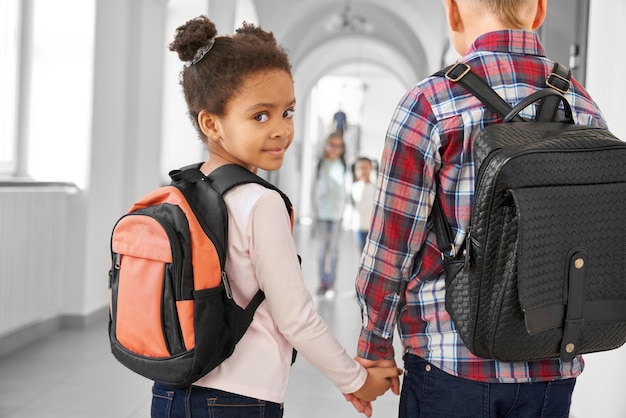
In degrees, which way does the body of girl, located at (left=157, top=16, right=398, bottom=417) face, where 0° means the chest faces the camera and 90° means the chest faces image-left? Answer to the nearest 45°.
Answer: approximately 225°

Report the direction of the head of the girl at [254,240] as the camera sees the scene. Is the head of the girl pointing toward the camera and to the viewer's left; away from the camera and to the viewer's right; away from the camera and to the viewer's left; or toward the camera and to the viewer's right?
toward the camera and to the viewer's right

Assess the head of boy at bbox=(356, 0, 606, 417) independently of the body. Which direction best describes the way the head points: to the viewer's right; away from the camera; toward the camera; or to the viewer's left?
away from the camera

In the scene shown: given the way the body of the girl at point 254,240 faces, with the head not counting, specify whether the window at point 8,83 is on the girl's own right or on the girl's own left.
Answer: on the girl's own left

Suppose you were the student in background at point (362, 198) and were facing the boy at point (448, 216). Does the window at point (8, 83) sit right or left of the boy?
right

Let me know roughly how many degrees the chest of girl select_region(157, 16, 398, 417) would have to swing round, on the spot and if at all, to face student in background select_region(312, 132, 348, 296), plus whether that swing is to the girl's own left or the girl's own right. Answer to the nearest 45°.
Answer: approximately 45° to the girl's own left

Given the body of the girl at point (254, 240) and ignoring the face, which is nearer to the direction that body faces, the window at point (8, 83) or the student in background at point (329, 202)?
the student in background

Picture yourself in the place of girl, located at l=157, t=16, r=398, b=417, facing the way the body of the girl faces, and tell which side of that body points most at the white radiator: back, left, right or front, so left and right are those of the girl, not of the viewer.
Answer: left

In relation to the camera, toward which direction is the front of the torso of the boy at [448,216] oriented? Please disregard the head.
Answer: away from the camera

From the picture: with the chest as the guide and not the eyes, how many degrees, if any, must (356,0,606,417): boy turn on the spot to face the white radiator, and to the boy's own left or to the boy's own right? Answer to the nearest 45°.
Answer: approximately 45° to the boy's own left
